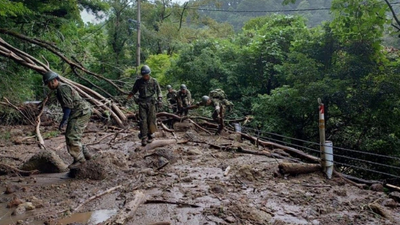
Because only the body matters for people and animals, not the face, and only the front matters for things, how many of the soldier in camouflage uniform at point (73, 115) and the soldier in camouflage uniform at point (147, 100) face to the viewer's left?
1

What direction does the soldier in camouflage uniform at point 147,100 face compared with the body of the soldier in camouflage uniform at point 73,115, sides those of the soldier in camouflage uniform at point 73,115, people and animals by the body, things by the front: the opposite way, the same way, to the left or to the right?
to the left

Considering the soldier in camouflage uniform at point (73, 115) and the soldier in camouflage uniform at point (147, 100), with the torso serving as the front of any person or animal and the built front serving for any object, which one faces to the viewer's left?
the soldier in camouflage uniform at point (73, 115)

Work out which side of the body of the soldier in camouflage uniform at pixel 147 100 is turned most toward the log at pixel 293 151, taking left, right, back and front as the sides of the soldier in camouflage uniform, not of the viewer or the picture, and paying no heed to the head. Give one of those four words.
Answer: left

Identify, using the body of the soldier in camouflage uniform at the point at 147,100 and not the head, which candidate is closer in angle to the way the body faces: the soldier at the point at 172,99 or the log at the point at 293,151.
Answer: the log

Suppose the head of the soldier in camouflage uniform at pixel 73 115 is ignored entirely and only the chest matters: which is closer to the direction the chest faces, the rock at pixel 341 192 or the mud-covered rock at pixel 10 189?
the mud-covered rock

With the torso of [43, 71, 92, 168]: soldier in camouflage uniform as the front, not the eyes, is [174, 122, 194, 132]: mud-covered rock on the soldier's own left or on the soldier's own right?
on the soldier's own right

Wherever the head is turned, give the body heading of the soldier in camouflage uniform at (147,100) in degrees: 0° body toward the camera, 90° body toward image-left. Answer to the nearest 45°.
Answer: approximately 0°

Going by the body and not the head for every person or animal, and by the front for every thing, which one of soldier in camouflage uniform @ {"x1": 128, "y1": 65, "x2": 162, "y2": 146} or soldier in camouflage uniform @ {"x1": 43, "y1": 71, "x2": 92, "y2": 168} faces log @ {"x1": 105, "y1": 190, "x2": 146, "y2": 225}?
soldier in camouflage uniform @ {"x1": 128, "y1": 65, "x2": 162, "y2": 146}

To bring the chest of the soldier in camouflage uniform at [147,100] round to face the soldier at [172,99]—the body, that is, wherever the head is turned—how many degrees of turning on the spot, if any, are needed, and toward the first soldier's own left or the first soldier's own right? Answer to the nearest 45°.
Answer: approximately 180°

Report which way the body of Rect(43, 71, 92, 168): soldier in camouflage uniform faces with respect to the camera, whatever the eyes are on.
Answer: to the viewer's left

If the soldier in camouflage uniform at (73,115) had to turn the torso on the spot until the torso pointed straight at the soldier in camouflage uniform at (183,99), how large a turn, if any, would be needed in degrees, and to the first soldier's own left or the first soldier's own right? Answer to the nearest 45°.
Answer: approximately 135° to the first soldier's own right
